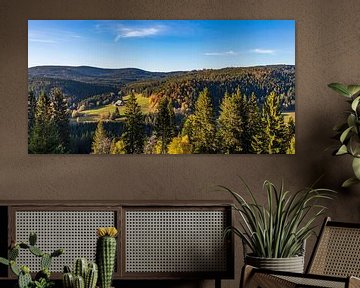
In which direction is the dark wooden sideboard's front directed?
toward the camera

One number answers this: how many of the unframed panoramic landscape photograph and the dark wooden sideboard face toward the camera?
2

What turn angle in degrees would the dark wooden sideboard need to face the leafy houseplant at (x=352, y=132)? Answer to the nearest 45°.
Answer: approximately 90° to its left

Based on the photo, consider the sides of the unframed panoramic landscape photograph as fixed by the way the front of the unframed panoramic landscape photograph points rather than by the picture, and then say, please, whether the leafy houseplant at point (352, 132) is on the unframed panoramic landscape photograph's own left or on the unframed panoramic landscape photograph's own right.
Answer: on the unframed panoramic landscape photograph's own left

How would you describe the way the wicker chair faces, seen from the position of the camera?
facing the viewer and to the left of the viewer

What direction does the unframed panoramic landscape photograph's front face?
toward the camera

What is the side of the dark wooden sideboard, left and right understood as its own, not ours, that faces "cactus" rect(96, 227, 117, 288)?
front
